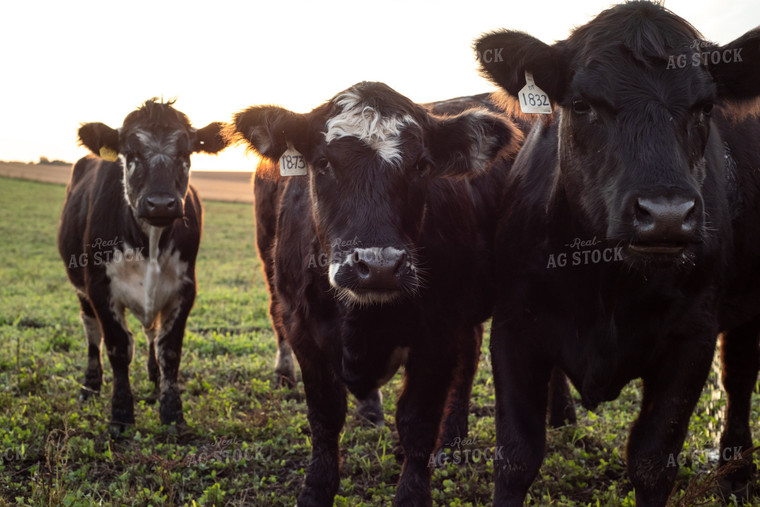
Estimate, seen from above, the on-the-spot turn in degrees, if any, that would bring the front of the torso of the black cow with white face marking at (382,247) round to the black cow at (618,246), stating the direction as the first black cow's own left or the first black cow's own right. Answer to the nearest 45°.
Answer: approximately 45° to the first black cow's own left

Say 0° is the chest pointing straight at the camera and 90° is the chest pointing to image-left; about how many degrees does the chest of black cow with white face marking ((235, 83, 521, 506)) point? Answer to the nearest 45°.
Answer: approximately 0°

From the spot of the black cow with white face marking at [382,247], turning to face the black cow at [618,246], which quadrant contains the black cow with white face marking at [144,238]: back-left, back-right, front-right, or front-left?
back-left

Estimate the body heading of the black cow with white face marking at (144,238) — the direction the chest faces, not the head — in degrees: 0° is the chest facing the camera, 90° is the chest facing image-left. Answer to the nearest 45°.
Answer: approximately 0°

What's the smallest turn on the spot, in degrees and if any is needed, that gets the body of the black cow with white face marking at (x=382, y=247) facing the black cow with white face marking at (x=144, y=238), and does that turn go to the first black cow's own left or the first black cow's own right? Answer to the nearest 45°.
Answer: approximately 135° to the first black cow's own right

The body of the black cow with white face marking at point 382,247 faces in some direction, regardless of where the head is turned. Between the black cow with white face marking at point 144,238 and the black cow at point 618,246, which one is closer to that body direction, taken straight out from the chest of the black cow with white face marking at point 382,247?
the black cow

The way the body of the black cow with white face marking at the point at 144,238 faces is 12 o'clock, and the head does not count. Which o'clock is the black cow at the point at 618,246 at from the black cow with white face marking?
The black cow is roughly at 11 o'clock from the black cow with white face marking.

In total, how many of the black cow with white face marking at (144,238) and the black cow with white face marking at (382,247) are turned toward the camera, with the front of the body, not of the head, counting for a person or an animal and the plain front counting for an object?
2
